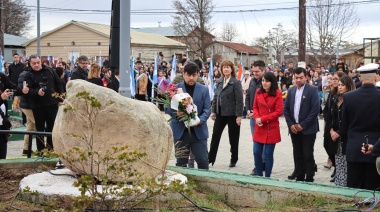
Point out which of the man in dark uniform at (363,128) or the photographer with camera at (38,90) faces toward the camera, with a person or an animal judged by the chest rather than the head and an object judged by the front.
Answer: the photographer with camera

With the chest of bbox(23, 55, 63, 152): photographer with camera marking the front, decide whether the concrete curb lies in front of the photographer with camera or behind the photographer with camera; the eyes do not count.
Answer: in front

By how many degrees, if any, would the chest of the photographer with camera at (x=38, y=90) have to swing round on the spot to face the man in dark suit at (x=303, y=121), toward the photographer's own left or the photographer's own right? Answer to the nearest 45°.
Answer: approximately 45° to the photographer's own left

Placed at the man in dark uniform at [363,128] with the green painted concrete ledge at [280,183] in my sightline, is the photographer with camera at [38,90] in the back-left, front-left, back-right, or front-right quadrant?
front-right

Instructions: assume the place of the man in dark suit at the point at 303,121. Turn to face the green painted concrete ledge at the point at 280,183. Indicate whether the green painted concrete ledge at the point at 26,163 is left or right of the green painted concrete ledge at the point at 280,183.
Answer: right

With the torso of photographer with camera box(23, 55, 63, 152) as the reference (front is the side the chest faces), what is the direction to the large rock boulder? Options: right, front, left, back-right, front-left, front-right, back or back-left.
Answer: front

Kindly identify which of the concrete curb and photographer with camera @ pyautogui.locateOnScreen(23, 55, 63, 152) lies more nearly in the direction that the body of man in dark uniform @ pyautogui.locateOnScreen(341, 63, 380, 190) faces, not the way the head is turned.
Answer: the photographer with camera

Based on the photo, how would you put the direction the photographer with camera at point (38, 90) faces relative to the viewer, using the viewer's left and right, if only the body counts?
facing the viewer
